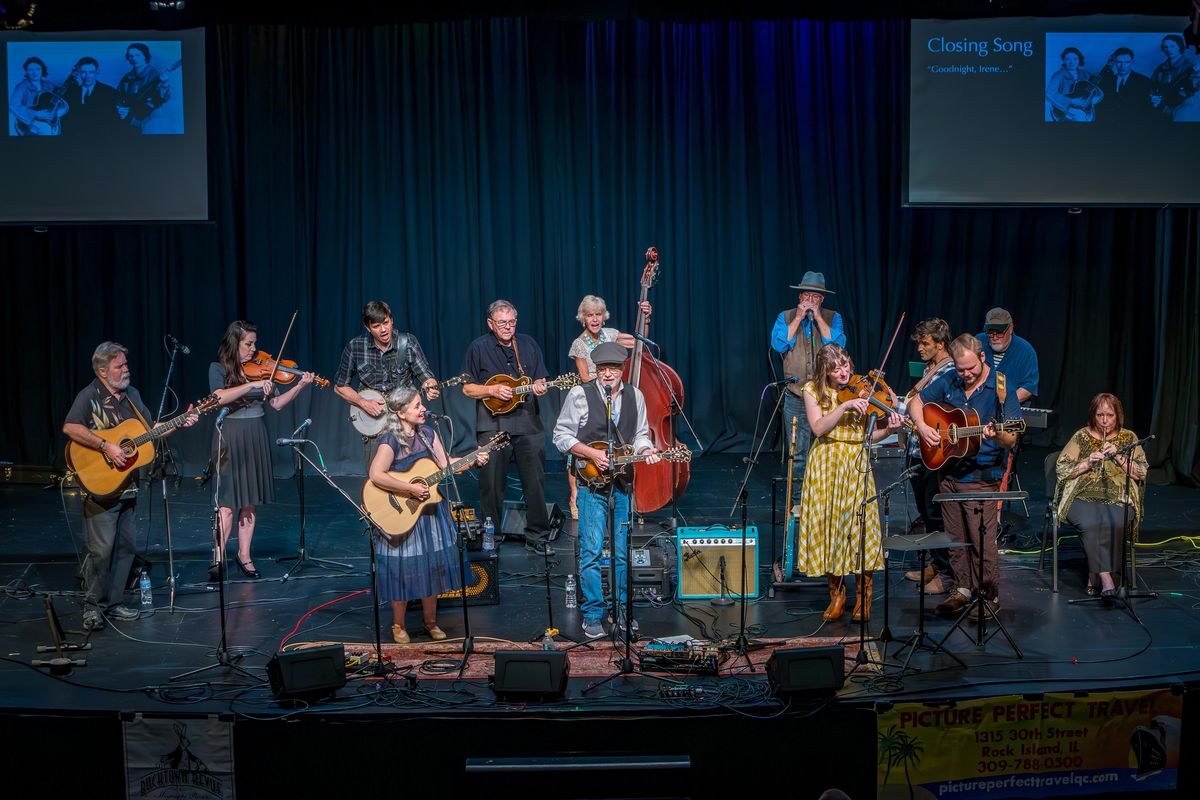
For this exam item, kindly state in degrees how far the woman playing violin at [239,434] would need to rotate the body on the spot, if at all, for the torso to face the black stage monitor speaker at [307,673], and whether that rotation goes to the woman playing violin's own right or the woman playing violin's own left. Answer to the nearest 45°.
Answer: approximately 45° to the woman playing violin's own right

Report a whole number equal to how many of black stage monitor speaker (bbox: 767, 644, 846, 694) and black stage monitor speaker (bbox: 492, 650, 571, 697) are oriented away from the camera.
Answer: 2

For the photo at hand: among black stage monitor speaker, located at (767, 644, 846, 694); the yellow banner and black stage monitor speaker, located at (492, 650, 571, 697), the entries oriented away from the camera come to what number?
2

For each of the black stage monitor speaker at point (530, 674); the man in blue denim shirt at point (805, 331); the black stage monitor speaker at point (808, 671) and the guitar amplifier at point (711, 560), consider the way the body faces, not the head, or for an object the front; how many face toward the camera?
2

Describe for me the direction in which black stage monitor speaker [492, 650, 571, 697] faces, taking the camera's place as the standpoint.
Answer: facing away from the viewer
